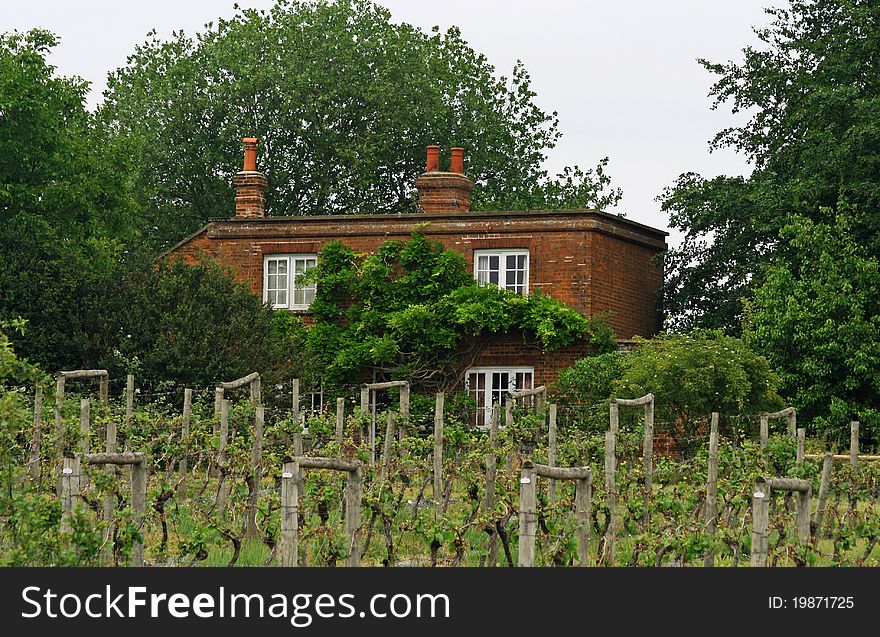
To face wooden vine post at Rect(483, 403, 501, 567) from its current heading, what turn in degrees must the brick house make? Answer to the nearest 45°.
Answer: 0° — it already faces it

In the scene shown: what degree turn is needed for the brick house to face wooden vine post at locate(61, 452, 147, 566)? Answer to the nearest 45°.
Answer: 0° — it already faces it

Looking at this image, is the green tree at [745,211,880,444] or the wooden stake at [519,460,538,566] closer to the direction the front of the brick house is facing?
the wooden stake

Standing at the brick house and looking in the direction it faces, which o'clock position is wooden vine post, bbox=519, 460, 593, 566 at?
The wooden vine post is roughly at 12 o'clock from the brick house.

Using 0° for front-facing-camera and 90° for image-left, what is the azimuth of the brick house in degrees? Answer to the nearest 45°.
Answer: approximately 0°

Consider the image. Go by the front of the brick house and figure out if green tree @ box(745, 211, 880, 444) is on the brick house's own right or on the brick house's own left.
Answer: on the brick house's own left

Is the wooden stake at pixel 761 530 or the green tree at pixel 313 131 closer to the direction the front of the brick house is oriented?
the wooden stake

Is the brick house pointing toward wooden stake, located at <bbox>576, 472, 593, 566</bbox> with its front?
yes
